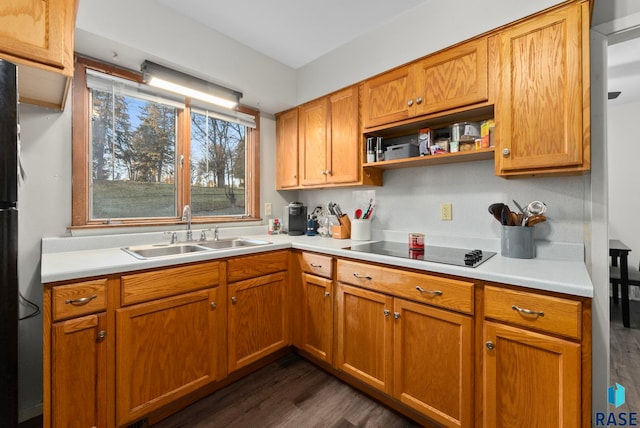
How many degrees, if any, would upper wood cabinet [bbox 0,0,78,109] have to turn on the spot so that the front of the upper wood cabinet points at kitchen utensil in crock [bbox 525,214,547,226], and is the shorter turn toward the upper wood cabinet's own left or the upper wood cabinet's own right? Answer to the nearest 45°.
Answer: approximately 45° to the upper wood cabinet's own left

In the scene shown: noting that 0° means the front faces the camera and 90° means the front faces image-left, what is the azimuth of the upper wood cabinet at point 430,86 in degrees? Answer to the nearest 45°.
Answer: approximately 45°

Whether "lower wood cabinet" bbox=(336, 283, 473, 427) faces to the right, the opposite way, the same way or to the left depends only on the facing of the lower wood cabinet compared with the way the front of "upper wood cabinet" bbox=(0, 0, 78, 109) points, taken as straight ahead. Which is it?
to the right
